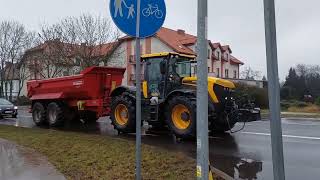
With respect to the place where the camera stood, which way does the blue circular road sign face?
facing the viewer

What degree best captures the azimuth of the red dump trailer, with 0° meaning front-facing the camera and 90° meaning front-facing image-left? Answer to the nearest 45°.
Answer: approximately 315°

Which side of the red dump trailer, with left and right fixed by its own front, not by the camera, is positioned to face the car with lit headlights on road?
back

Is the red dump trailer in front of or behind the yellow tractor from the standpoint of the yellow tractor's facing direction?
behind

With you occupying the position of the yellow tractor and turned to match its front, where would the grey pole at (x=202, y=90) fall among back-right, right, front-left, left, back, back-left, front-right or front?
front-right

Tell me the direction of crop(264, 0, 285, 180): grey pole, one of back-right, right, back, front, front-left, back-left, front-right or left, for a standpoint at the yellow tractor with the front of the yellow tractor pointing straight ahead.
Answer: front-right

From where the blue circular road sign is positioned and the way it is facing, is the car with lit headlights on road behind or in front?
behind

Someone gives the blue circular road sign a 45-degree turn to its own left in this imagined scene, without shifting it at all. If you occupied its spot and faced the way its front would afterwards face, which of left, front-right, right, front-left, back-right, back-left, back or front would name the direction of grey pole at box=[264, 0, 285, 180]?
front

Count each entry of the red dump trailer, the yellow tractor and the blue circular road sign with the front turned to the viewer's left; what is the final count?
0

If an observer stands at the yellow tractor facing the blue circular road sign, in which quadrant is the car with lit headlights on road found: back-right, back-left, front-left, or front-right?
back-right

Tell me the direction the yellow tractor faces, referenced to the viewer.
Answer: facing the viewer and to the right of the viewer

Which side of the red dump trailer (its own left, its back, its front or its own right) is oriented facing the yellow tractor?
front

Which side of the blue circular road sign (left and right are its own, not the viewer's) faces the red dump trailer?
back

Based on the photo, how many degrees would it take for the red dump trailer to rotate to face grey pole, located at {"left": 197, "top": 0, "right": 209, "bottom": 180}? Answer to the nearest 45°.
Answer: approximately 45° to its right
